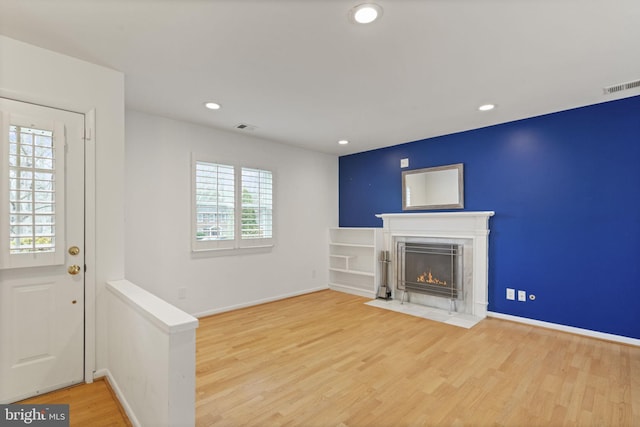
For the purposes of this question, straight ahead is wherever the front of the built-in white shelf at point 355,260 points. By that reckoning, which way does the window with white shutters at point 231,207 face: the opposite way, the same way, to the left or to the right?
to the left

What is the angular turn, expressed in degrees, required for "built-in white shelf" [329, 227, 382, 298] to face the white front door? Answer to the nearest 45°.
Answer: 0° — it already faces it

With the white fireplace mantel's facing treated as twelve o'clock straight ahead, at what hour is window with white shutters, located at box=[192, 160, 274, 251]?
The window with white shutters is roughly at 1 o'clock from the white fireplace mantel.

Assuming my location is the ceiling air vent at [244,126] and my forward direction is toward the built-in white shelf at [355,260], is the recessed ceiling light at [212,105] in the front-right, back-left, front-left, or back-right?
back-right

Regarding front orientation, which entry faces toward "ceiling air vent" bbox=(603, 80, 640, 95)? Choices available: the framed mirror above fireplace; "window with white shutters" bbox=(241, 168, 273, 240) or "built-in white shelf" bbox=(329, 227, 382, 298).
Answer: the window with white shutters

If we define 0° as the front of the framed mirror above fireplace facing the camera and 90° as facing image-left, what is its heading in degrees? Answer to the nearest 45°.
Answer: approximately 45°

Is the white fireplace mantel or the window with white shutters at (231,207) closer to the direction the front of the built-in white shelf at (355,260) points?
the window with white shutters

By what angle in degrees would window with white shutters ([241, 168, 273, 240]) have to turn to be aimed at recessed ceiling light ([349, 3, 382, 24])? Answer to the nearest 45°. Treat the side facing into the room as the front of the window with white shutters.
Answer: approximately 45° to its right

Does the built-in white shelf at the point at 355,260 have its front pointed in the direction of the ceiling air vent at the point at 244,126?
yes

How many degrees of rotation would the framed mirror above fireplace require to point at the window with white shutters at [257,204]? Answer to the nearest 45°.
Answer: approximately 45° to its right

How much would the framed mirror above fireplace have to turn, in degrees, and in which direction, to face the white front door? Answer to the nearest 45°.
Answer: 0° — it already faces it

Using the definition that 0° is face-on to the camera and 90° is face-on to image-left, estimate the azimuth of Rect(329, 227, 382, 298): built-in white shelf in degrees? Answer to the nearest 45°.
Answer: approximately 45°
